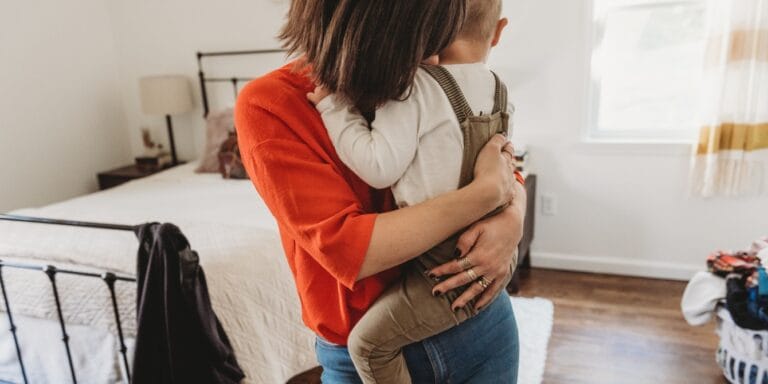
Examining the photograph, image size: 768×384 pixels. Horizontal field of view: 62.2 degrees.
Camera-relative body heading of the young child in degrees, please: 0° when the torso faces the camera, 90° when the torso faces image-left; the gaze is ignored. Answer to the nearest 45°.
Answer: approximately 135°

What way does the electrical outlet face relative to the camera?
toward the camera

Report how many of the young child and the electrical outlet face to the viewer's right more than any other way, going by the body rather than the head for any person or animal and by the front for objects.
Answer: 0

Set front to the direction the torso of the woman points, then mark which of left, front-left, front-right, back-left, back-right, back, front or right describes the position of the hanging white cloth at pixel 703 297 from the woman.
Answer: front-left

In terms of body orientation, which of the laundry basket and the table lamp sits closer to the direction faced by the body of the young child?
the table lamp

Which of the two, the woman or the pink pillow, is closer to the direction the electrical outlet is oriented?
the woman

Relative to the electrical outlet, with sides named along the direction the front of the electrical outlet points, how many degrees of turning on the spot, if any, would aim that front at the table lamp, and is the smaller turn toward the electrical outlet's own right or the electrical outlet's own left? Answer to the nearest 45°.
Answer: approximately 90° to the electrical outlet's own right

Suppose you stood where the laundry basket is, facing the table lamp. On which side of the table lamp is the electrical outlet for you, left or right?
right

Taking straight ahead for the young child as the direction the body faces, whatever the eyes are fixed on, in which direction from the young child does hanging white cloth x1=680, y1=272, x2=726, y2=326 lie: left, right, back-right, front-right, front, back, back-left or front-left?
right
